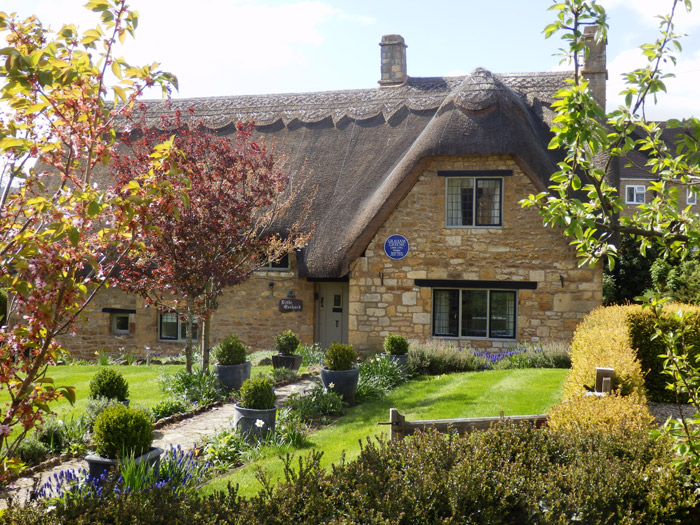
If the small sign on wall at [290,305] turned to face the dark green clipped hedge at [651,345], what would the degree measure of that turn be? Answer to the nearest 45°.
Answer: approximately 45° to its left

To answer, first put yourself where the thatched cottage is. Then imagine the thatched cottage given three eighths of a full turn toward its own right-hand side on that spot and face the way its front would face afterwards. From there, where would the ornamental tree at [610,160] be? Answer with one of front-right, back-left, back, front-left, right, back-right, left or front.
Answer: back-left

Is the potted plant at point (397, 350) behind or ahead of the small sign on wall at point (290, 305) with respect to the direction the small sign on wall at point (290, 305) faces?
ahead

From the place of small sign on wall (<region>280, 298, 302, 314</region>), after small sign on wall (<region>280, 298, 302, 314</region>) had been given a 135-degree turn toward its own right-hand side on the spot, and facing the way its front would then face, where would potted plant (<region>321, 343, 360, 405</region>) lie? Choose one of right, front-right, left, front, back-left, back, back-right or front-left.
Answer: back-left

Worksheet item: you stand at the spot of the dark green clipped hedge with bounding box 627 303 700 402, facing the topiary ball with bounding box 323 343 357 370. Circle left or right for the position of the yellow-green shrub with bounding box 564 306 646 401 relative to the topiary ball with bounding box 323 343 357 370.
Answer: left

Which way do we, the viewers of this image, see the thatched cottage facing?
facing the viewer

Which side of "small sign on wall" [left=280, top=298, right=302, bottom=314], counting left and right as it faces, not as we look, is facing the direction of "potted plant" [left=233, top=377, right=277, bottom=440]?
front
